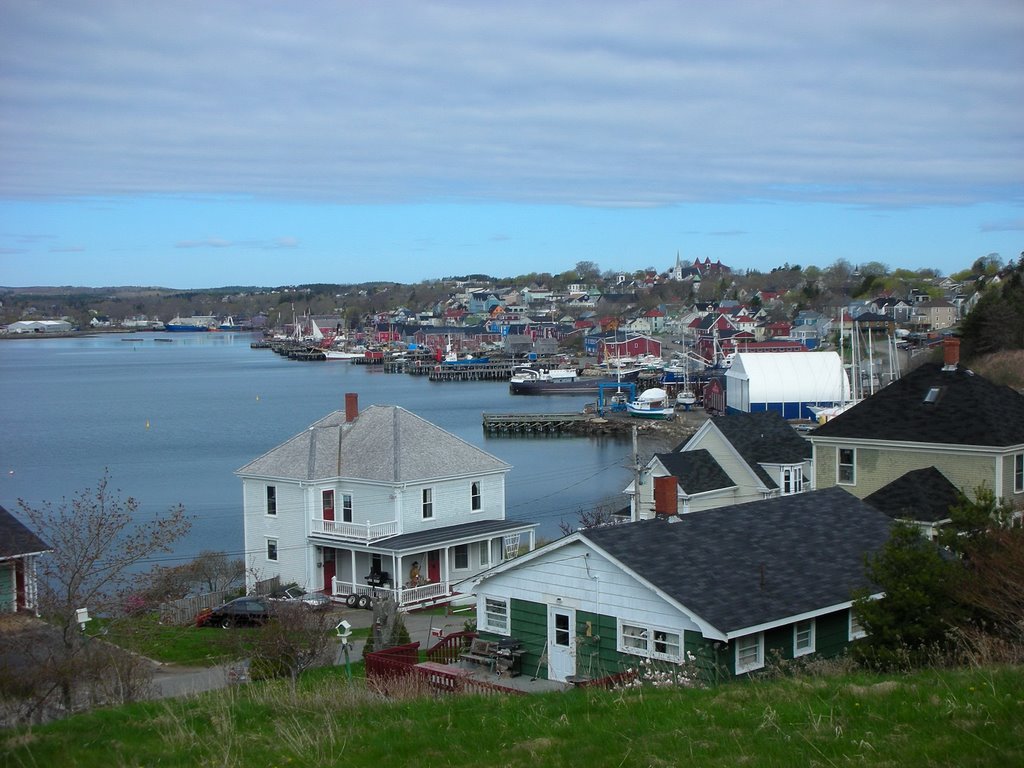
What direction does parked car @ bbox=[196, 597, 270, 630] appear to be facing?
to the viewer's left

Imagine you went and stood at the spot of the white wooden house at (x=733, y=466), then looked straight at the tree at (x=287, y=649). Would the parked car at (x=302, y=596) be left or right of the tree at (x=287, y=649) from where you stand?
right

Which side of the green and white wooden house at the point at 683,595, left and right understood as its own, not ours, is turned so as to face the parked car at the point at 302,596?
right

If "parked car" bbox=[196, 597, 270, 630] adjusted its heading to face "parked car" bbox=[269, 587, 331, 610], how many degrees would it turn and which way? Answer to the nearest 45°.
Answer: approximately 135° to its right

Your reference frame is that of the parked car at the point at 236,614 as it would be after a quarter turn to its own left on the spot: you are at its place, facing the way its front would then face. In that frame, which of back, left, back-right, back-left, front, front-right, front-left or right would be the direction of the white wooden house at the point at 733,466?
left

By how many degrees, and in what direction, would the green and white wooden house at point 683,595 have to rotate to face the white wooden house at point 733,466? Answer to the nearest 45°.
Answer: approximately 135° to its right

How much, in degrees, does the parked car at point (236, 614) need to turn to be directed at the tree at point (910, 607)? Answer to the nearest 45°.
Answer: approximately 135° to its left

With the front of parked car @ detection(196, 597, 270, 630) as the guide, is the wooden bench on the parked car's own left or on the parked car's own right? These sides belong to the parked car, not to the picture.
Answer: on the parked car's own left

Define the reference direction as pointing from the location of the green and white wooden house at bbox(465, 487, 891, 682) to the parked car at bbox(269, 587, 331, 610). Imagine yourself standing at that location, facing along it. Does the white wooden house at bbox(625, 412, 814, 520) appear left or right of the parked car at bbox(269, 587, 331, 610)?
right

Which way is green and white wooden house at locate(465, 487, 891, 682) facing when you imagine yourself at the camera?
facing the viewer and to the left of the viewer

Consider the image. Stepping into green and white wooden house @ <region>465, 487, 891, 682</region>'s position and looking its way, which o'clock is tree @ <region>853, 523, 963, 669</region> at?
The tree is roughly at 9 o'clock from the green and white wooden house.

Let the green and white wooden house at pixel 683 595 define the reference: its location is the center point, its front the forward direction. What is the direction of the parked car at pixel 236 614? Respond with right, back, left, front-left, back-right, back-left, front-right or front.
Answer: right
